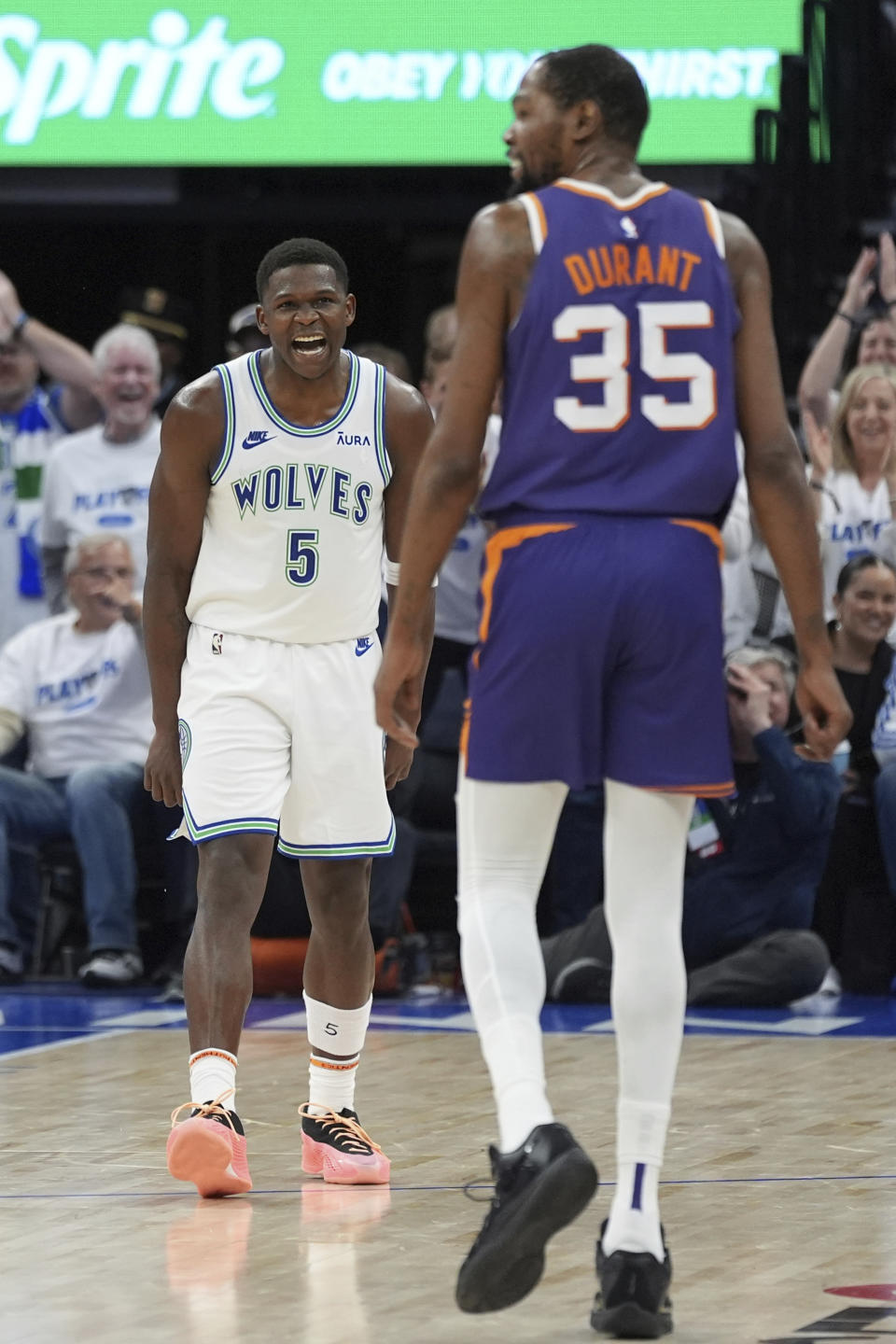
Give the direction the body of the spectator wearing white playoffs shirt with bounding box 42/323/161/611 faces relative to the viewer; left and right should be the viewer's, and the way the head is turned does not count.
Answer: facing the viewer

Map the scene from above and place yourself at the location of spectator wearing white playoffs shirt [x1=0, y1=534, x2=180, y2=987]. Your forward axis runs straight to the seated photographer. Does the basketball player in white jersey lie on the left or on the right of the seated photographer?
right

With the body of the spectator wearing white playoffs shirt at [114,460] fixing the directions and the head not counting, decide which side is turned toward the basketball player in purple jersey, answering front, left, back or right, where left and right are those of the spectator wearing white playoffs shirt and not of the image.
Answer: front

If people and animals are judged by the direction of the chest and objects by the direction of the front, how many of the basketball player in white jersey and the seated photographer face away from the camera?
0

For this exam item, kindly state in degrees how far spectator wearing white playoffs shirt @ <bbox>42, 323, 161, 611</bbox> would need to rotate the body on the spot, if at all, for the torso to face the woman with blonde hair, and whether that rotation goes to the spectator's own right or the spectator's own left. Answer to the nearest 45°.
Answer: approximately 90° to the spectator's own left

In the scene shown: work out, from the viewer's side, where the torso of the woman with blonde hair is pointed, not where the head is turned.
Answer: toward the camera

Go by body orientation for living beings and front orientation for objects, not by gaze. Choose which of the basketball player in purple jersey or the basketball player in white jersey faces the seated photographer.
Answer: the basketball player in purple jersey

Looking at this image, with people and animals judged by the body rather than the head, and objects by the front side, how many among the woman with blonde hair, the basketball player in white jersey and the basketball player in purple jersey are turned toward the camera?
2

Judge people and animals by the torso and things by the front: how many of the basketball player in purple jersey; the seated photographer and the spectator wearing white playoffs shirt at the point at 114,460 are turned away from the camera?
1

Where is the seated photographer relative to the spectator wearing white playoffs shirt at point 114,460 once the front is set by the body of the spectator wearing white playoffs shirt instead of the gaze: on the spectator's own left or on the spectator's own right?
on the spectator's own left

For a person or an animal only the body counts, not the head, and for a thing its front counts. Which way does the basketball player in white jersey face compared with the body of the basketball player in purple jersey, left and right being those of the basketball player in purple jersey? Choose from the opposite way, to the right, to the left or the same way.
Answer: the opposite way

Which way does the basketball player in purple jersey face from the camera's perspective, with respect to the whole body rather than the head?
away from the camera

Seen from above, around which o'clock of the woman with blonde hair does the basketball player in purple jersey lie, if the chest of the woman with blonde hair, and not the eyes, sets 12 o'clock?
The basketball player in purple jersey is roughly at 12 o'clock from the woman with blonde hair.
